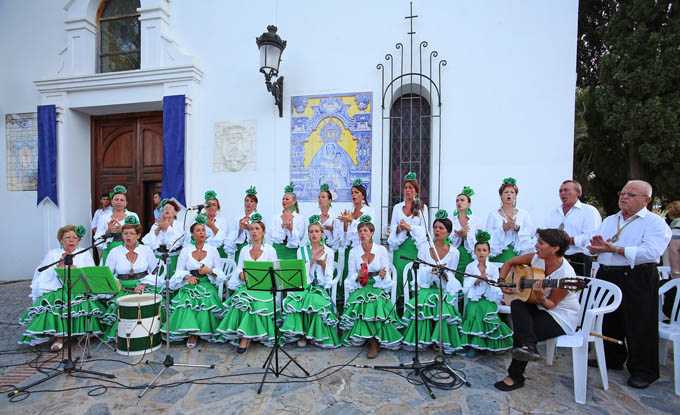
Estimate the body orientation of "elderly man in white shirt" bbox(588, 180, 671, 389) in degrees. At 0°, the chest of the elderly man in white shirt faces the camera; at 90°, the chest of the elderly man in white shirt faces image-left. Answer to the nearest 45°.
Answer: approximately 45°

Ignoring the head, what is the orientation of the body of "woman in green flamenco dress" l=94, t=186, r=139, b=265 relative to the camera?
toward the camera

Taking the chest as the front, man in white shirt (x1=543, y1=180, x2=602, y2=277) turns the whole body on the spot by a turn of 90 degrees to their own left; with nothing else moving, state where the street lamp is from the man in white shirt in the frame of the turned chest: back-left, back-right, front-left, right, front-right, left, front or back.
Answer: back-right

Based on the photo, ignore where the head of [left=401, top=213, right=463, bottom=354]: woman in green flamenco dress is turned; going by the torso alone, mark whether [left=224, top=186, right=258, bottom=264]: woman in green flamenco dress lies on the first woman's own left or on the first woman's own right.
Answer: on the first woman's own right

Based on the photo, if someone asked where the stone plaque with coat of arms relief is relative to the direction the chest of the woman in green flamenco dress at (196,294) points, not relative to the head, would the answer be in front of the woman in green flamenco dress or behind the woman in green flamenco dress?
behind

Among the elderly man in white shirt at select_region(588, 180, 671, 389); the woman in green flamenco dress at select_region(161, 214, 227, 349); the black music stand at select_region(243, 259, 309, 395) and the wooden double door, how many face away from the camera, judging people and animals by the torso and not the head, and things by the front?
1

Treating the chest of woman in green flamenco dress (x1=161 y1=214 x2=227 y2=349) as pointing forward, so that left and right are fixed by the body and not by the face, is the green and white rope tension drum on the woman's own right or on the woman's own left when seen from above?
on the woman's own right

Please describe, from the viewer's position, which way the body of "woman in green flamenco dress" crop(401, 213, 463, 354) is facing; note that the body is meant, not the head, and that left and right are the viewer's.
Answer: facing the viewer and to the left of the viewer

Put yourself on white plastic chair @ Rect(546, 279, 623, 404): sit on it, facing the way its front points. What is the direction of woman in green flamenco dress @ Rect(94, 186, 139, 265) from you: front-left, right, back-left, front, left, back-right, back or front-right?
front-right

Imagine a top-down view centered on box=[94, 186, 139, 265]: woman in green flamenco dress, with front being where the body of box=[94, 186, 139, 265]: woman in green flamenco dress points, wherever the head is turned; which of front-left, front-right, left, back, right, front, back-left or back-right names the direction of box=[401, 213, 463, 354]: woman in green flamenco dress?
front-left

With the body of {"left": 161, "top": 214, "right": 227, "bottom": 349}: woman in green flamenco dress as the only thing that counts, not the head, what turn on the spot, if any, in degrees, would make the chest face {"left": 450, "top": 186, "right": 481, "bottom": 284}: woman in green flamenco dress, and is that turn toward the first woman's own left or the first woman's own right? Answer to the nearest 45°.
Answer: approximately 90° to the first woman's own left

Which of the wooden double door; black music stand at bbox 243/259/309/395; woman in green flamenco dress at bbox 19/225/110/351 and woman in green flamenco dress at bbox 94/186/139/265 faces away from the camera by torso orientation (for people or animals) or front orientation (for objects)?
the black music stand
